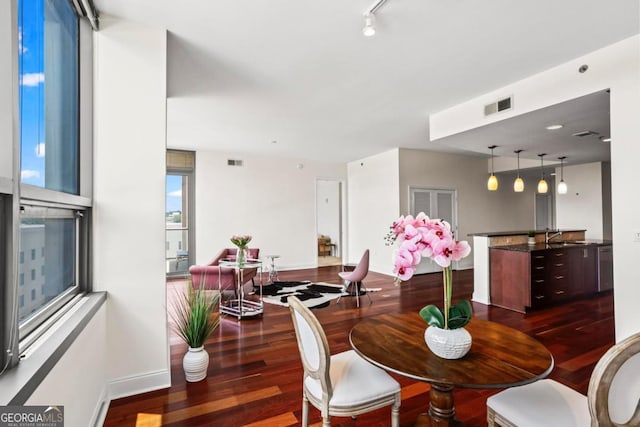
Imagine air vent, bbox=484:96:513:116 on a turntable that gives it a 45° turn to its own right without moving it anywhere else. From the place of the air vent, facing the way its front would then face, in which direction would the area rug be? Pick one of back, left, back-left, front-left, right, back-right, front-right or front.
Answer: front

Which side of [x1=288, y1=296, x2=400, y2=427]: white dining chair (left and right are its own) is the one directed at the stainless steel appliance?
front

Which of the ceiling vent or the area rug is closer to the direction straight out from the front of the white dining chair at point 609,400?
the area rug

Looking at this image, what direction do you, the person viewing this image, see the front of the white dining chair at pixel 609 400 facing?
facing away from the viewer and to the left of the viewer

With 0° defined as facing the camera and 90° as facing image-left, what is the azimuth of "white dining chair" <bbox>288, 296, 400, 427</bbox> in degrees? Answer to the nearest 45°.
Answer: approximately 225°

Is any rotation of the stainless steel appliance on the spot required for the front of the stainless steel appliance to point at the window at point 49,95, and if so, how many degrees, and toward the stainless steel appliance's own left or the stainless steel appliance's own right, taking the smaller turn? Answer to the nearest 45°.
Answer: approximately 45° to the stainless steel appliance's own right

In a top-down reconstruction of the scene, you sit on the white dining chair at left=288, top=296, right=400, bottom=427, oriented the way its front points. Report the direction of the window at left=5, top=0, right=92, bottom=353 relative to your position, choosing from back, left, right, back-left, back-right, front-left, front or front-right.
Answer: back-left

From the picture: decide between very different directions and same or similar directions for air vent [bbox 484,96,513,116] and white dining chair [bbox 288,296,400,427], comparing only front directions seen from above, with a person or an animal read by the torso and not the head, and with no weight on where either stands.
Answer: very different directions

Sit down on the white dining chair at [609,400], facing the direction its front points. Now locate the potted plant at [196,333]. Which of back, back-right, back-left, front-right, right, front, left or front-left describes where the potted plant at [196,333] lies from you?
front-left

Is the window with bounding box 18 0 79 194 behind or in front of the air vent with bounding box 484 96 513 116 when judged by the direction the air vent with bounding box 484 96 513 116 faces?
in front

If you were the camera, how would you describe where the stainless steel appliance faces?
facing the viewer and to the right of the viewer

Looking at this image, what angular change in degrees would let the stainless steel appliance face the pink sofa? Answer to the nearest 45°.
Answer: approximately 90° to its right

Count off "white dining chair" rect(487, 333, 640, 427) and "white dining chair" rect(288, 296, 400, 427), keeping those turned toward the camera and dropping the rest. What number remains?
0

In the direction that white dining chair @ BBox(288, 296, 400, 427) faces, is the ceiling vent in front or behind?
in front

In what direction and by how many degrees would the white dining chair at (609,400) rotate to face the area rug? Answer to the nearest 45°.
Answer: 0° — it already faces it

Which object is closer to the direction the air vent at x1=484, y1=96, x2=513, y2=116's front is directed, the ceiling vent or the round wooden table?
the round wooden table

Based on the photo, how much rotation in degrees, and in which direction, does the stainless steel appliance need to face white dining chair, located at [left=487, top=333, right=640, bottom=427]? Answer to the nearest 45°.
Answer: approximately 45° to its right
